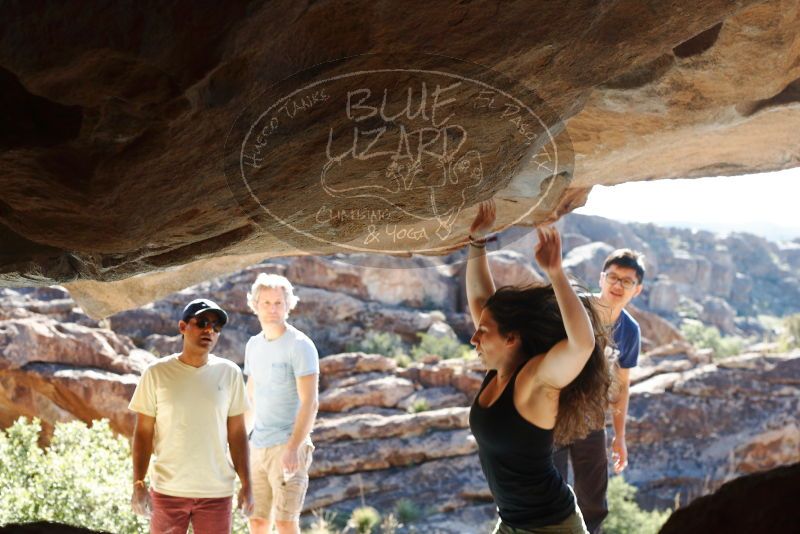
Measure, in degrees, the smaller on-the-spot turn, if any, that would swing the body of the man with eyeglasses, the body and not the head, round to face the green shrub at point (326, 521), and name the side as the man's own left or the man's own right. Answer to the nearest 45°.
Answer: approximately 90° to the man's own right

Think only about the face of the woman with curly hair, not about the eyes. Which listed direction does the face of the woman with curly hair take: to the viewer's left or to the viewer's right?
to the viewer's left

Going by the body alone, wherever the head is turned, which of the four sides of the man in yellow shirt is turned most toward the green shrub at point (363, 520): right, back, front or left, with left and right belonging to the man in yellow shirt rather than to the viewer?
back

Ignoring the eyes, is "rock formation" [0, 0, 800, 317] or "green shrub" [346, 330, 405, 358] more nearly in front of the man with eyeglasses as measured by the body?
the rock formation

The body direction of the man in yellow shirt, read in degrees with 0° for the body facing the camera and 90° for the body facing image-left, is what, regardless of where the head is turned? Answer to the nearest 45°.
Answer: approximately 0°

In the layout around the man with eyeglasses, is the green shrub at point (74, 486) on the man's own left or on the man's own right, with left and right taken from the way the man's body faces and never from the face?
on the man's own right

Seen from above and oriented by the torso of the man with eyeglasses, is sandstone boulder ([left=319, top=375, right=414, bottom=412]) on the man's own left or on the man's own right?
on the man's own right

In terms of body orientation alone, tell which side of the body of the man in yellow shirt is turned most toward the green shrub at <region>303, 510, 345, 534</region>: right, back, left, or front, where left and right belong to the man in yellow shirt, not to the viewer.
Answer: back

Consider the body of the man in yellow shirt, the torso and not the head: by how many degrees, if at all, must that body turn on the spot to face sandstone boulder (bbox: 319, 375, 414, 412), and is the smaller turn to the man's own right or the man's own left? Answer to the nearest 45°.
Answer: approximately 180°

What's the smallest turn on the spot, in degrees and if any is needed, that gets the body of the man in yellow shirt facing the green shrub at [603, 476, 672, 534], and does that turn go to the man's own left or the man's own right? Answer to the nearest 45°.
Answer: approximately 135° to the man's own left

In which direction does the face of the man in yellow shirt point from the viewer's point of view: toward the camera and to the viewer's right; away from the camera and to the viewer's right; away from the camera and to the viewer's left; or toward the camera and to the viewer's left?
toward the camera and to the viewer's right

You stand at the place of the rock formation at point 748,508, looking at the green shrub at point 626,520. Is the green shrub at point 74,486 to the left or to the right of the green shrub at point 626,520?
left
